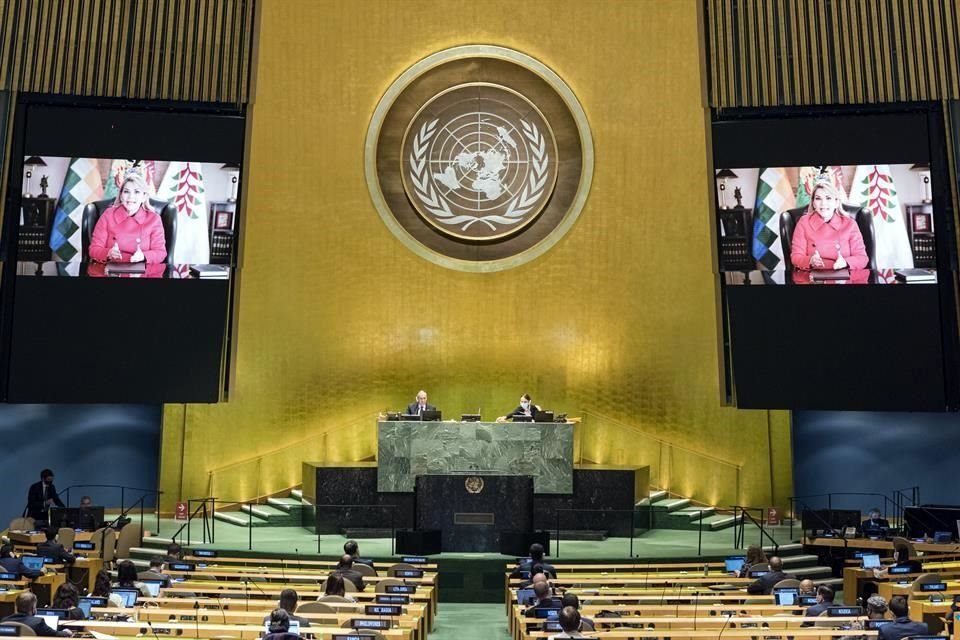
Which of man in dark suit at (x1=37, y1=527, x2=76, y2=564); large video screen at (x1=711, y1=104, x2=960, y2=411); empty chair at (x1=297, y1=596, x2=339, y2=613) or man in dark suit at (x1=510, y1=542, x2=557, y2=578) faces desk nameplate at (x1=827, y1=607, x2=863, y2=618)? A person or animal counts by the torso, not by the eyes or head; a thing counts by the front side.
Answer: the large video screen

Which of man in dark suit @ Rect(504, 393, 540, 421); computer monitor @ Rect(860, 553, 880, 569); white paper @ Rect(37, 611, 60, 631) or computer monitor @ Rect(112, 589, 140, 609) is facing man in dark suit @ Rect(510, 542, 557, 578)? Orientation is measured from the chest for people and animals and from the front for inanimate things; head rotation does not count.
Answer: man in dark suit @ Rect(504, 393, 540, 421)

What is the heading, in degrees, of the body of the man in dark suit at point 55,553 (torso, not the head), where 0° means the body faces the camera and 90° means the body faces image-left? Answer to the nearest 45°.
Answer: approximately 225°

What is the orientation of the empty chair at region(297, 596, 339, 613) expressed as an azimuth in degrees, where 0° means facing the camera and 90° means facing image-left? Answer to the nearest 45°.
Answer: approximately 180°

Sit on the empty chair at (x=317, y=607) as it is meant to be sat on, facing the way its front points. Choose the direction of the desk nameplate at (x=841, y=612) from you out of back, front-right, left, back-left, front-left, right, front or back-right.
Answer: right

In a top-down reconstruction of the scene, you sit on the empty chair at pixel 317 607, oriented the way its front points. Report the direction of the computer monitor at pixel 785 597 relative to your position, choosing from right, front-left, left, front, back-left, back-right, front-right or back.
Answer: right

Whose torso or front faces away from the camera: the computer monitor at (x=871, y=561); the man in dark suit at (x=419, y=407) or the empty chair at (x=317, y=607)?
the empty chair

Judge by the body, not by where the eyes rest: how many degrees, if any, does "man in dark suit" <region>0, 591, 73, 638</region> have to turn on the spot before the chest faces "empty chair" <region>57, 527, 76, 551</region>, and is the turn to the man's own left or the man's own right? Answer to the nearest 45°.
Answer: approximately 45° to the man's own left

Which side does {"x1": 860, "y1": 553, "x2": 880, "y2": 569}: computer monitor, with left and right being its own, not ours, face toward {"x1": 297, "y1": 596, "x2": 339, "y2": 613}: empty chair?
right

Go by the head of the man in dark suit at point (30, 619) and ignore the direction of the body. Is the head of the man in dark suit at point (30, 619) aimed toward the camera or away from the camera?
away from the camera

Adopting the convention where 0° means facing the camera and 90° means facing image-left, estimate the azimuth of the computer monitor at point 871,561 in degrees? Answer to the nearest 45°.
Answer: approximately 315°
